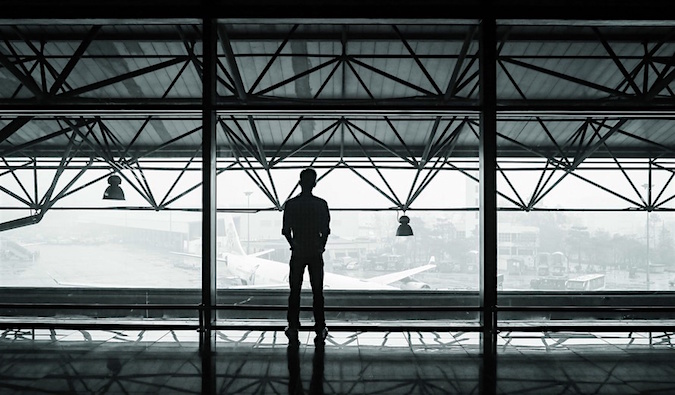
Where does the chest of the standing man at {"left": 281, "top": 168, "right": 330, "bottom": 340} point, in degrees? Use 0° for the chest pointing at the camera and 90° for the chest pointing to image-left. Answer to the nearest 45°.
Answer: approximately 180°

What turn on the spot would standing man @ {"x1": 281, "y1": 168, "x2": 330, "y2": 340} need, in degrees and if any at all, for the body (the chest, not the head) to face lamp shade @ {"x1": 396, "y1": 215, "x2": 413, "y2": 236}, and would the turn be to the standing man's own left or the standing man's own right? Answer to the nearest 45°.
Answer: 0° — they already face it

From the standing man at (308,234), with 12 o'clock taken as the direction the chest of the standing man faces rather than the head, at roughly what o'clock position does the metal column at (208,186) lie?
The metal column is roughly at 10 o'clock from the standing man.

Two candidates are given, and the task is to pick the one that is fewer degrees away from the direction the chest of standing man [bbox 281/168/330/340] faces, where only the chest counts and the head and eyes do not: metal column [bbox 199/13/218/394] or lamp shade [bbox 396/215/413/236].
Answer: the lamp shade

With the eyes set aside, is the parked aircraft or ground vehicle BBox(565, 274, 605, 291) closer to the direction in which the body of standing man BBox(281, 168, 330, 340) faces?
the parked aircraft

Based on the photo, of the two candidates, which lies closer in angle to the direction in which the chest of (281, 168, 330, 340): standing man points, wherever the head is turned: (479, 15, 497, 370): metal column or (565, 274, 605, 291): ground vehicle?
the ground vehicle

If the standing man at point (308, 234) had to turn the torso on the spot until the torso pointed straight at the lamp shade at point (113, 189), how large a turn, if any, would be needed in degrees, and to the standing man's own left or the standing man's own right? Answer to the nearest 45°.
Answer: approximately 45° to the standing man's own left

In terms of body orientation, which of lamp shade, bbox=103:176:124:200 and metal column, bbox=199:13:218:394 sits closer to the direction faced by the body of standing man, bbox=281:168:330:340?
the lamp shade

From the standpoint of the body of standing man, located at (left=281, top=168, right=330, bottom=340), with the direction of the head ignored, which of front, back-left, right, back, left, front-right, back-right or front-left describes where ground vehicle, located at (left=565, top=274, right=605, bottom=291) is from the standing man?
front-right

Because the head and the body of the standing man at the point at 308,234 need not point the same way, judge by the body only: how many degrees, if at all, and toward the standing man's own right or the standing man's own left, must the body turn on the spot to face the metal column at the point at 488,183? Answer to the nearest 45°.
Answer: approximately 90° to the standing man's own right

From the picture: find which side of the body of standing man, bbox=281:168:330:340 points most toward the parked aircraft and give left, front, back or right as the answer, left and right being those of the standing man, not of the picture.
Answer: front

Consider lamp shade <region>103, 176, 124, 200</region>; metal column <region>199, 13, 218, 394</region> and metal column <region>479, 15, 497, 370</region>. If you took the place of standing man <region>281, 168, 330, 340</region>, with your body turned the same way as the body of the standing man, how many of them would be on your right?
1
